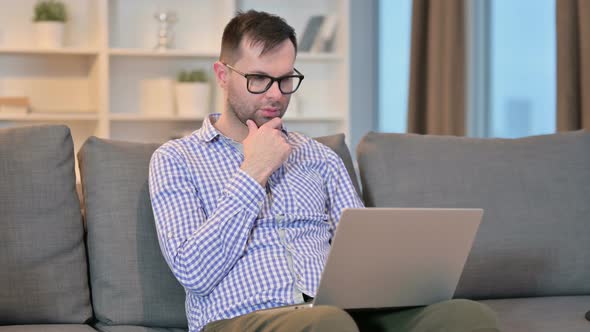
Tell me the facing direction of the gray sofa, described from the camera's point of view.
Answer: facing the viewer

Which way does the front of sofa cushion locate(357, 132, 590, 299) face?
toward the camera

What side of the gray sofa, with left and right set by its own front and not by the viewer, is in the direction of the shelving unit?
back

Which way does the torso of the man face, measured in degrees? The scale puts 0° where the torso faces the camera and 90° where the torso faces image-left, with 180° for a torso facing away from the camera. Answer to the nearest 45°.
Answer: approximately 315°

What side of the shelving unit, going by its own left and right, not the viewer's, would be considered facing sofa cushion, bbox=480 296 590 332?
front

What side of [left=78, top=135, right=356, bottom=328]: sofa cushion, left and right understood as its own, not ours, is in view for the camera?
front

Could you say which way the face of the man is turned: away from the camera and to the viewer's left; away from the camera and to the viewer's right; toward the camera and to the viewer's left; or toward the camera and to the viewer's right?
toward the camera and to the viewer's right

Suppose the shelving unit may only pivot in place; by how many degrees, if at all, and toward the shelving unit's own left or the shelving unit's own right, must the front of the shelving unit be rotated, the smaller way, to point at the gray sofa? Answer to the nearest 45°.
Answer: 0° — it already faces it

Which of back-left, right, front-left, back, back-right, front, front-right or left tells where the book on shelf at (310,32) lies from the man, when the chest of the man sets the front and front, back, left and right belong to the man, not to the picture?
back-left

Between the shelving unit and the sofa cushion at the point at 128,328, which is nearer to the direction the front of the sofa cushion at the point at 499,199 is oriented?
the sofa cushion
